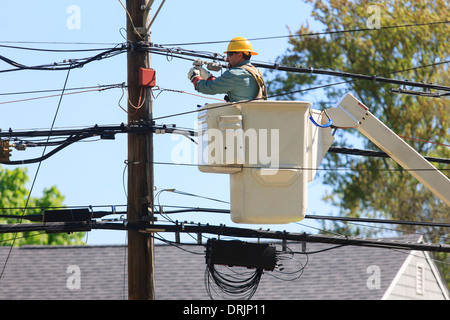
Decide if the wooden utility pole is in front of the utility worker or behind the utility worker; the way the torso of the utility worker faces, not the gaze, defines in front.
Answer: in front

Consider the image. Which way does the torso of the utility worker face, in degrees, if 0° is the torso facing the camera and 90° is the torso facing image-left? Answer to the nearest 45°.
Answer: approximately 90°
